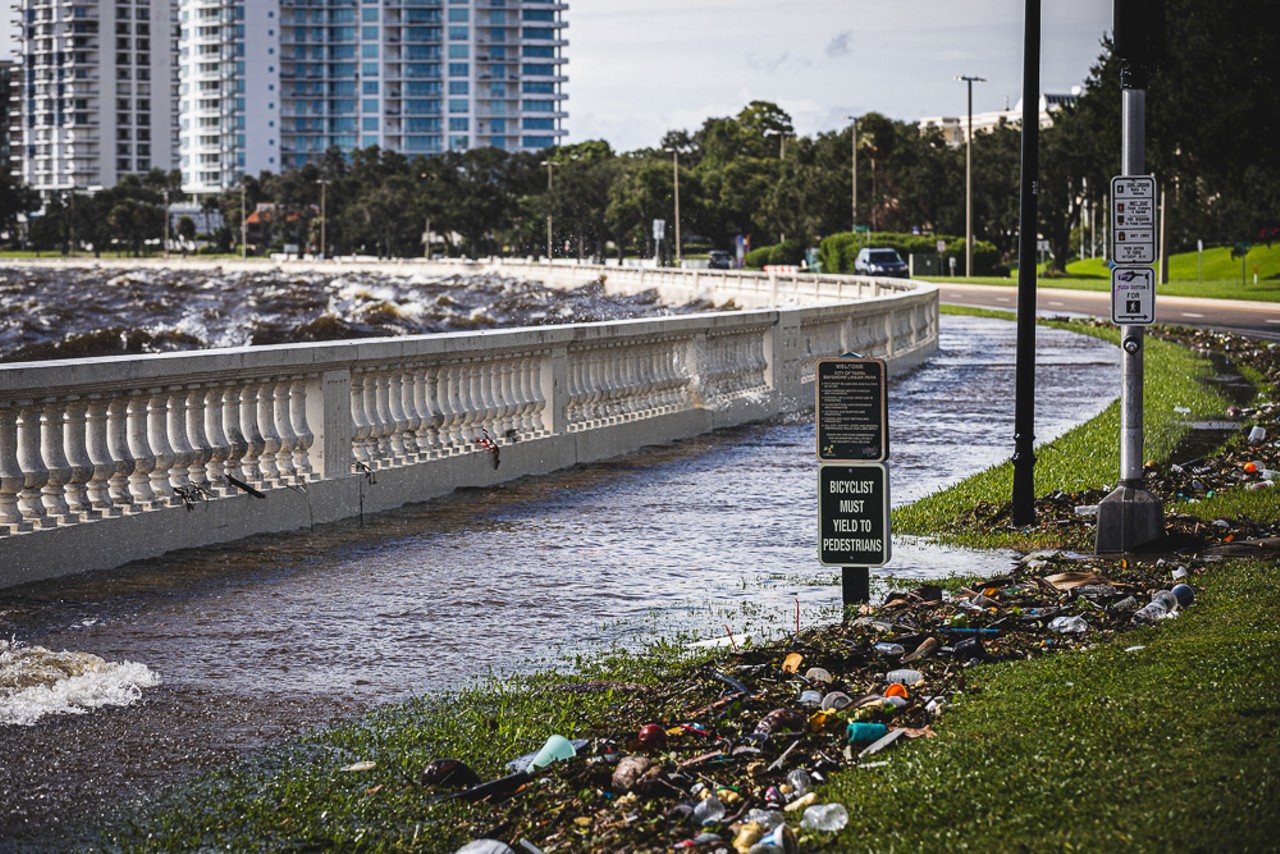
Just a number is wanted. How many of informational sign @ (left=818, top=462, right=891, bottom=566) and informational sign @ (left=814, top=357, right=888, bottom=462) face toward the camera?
2

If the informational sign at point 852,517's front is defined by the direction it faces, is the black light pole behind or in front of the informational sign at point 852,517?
behind

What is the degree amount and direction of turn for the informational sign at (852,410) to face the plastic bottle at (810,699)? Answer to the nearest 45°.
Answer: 0° — it already faces it

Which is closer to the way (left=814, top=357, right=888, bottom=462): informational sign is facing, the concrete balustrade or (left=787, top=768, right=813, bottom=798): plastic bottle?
the plastic bottle

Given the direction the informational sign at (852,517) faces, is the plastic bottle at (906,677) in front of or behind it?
in front

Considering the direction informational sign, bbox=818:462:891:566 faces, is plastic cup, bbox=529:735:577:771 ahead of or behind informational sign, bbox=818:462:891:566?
ahead

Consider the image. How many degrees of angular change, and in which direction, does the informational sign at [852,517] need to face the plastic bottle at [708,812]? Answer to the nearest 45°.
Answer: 0° — it already faces it

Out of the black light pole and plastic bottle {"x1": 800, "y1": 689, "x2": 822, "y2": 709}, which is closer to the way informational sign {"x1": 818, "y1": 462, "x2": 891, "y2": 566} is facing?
the plastic bottle

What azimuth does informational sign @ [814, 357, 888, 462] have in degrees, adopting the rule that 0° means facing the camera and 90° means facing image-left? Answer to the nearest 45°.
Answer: approximately 0°

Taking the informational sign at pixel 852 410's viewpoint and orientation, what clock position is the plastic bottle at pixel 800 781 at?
The plastic bottle is roughly at 12 o'clock from the informational sign.
